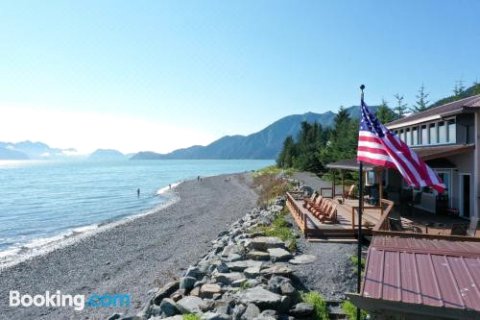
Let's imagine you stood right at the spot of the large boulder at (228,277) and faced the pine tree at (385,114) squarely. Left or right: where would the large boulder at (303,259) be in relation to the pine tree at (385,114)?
right

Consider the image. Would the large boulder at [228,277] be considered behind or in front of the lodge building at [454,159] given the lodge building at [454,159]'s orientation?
in front

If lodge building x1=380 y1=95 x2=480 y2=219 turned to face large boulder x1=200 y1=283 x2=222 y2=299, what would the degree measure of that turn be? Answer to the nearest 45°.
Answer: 0° — it already faces it

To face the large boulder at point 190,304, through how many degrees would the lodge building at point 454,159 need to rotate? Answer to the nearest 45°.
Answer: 0° — it already faces it

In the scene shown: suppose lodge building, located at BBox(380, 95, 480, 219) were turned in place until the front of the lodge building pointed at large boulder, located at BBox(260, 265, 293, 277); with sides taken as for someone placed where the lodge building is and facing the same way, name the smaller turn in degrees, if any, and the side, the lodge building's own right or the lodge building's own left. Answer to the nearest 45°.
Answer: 0° — it already faces it

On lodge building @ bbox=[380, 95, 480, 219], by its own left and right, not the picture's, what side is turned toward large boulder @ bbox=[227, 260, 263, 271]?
front

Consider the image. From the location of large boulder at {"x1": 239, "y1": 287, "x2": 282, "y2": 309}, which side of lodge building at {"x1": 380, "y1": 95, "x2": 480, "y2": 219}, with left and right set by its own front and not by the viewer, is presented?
front

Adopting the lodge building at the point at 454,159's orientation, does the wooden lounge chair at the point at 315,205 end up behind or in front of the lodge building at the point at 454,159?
in front

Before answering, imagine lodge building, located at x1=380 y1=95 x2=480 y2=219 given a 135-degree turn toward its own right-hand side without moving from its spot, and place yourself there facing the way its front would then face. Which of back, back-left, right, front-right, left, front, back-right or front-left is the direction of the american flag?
back

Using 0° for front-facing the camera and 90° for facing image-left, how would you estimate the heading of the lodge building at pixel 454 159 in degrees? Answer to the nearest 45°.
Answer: approximately 45°
